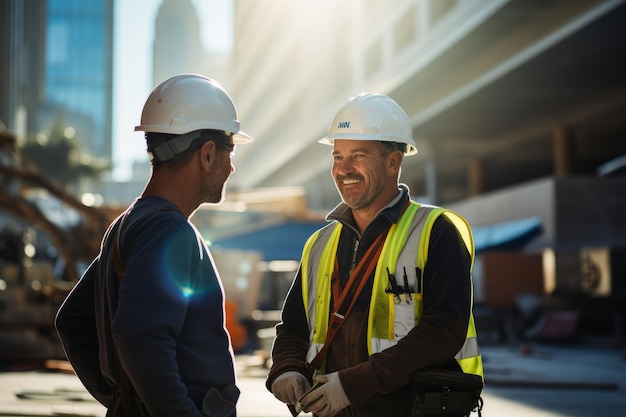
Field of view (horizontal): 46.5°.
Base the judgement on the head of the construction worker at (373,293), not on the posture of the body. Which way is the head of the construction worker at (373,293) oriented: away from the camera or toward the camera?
toward the camera

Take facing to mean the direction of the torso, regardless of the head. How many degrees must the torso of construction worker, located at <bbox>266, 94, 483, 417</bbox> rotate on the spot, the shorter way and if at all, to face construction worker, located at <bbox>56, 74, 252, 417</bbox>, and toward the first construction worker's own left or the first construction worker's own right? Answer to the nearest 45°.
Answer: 0° — they already face them

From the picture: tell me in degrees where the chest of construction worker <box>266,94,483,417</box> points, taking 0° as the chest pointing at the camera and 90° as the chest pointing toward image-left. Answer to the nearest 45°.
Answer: approximately 45°
